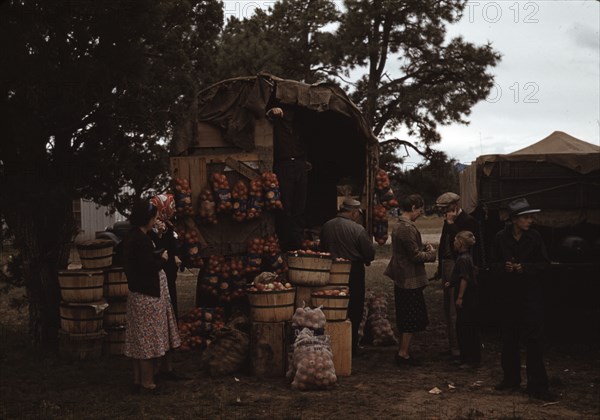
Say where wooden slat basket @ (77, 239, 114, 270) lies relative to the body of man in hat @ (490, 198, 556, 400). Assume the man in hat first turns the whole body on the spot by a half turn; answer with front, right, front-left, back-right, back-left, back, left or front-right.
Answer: left

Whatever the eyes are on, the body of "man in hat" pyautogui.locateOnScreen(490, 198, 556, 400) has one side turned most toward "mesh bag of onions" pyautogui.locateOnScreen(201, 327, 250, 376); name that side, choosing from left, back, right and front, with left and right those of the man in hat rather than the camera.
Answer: right

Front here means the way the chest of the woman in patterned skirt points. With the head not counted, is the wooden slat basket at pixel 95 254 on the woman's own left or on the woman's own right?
on the woman's own left

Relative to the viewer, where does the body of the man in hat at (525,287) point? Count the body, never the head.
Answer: toward the camera

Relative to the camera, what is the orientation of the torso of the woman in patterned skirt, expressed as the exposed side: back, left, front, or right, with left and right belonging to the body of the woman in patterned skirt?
right

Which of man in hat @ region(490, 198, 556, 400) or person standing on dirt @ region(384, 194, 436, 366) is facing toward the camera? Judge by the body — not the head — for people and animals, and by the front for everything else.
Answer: the man in hat

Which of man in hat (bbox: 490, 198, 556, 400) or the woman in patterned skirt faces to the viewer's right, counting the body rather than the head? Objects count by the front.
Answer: the woman in patterned skirt

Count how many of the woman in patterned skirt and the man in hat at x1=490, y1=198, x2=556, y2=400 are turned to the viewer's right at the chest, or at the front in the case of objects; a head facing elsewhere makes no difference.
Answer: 1

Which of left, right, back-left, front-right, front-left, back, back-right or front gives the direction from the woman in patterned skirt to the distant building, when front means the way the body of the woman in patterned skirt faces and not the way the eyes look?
left
